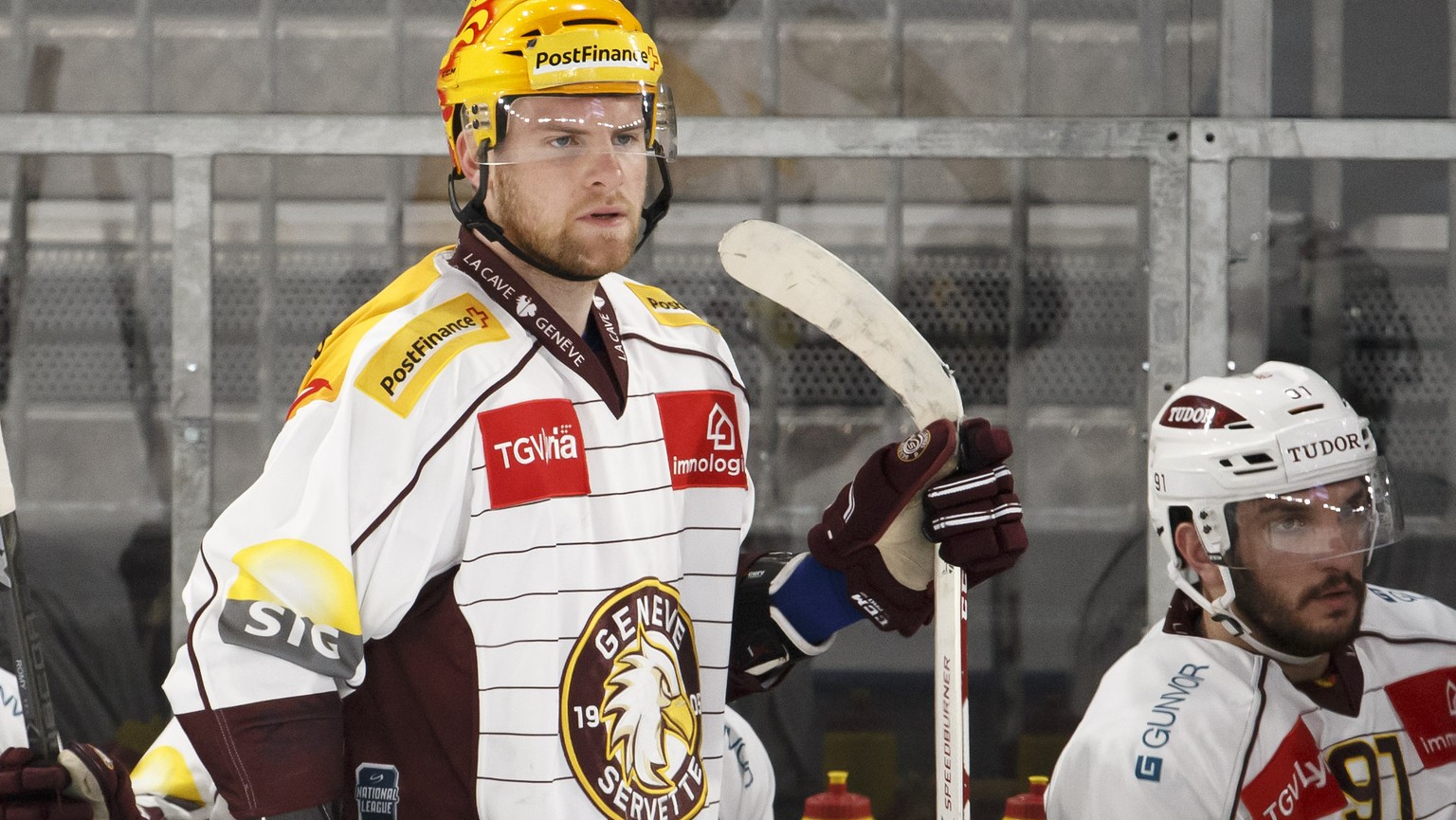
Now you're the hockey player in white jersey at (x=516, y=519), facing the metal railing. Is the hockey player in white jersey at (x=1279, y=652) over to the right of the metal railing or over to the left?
right

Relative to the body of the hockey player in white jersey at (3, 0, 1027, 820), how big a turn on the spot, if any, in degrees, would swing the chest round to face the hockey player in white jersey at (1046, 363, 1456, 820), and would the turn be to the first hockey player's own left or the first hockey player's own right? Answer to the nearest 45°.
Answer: approximately 90° to the first hockey player's own left

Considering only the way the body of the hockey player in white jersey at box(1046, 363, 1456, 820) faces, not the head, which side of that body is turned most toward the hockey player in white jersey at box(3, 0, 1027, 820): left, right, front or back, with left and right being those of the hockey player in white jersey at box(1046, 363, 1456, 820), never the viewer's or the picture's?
right

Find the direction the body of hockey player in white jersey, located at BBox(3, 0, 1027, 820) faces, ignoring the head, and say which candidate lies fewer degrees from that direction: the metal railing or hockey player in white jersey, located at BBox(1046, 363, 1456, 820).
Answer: the hockey player in white jersey

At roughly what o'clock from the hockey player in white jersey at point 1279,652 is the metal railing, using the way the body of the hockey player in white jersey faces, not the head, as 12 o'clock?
The metal railing is roughly at 6 o'clock from the hockey player in white jersey.

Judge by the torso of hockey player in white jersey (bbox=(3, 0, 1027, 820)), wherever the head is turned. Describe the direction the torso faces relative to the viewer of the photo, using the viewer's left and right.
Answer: facing the viewer and to the right of the viewer

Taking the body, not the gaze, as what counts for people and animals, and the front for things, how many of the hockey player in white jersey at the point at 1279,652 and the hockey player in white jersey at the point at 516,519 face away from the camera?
0
